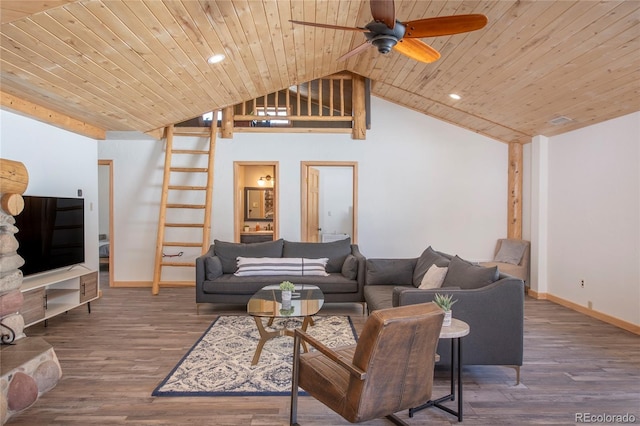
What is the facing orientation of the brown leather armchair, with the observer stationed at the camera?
facing away from the viewer and to the left of the viewer

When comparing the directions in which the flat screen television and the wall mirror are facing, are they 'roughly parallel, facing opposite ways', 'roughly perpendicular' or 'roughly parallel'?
roughly perpendicular

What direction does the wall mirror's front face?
toward the camera

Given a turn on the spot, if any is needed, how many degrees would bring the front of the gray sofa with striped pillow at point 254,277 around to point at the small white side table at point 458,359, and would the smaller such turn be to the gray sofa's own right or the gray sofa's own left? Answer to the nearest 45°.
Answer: approximately 45° to the gray sofa's own left

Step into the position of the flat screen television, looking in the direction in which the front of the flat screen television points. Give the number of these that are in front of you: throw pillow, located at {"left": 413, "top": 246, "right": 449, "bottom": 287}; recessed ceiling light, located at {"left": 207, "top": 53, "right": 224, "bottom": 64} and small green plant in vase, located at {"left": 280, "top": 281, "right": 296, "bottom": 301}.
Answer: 3

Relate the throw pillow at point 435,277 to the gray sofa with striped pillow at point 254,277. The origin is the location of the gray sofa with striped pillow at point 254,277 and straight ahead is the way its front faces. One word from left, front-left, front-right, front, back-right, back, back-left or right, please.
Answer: front-left

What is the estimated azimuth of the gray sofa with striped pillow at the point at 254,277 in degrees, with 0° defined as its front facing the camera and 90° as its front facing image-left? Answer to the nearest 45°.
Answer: approximately 0°

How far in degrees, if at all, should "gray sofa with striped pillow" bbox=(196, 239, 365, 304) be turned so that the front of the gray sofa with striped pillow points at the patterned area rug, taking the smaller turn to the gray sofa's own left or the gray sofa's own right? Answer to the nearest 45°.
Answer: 0° — it already faces it

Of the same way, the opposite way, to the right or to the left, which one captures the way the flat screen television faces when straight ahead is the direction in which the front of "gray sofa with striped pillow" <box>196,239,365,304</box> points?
to the left

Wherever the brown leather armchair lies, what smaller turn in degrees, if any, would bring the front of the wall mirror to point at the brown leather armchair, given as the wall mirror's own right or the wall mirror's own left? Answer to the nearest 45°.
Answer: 0° — it already faces it

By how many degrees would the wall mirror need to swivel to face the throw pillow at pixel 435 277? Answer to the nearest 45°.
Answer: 0° — it already faces it

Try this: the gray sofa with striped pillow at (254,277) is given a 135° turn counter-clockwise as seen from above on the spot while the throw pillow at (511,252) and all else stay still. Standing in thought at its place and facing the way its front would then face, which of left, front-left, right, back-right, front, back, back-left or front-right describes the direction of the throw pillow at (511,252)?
front-right

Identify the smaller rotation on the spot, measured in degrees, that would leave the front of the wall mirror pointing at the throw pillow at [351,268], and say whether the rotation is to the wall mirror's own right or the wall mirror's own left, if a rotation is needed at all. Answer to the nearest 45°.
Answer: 0° — it already faces it

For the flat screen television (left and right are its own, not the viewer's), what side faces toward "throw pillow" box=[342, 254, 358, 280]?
front

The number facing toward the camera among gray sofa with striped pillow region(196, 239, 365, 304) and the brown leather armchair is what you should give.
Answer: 1

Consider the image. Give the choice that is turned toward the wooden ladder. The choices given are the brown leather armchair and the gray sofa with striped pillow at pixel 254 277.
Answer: the brown leather armchair

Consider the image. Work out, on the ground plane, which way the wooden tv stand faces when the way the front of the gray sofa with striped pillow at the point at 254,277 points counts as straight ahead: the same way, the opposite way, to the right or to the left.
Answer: to the left
